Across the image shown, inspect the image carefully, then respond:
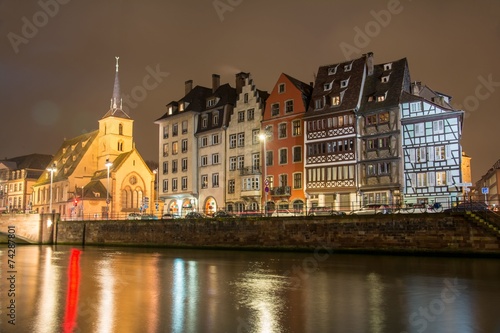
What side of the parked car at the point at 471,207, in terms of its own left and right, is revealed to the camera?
left
